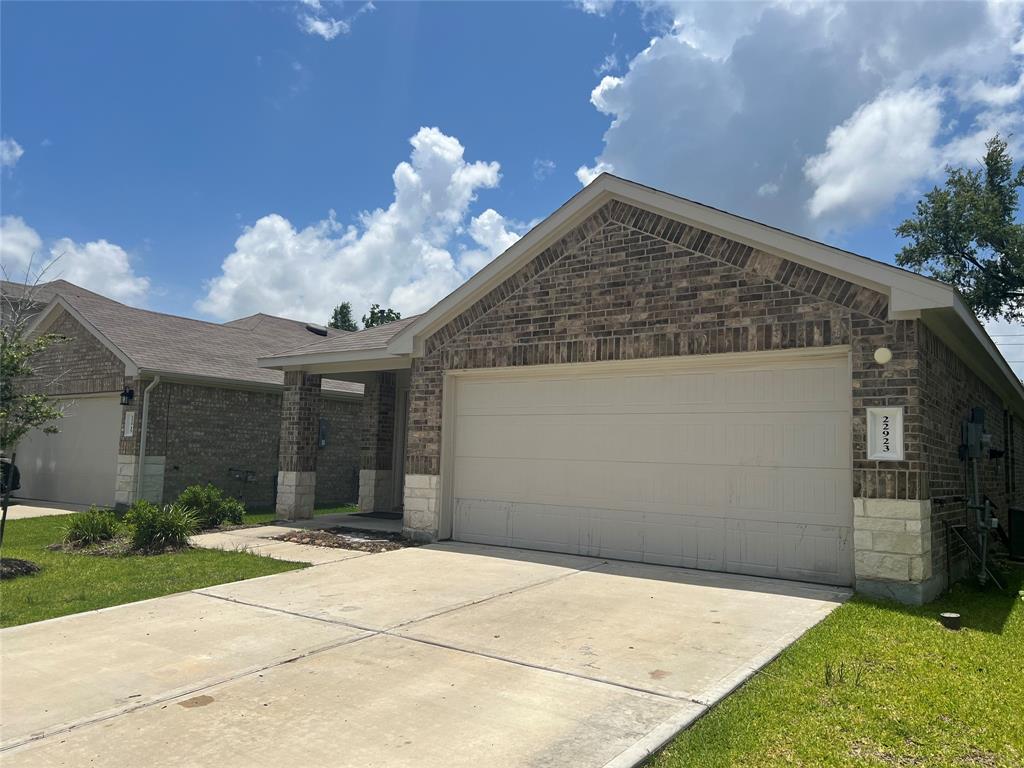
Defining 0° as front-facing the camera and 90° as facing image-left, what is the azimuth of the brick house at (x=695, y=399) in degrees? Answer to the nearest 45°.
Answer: approximately 45°

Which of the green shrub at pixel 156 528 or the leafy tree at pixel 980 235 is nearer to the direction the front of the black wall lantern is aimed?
the green shrub

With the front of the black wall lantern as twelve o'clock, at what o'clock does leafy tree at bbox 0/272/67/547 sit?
The leafy tree is roughly at 11 o'clock from the black wall lantern.

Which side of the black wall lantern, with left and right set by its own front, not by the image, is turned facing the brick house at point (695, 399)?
left

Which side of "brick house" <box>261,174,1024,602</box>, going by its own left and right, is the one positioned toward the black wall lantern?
right

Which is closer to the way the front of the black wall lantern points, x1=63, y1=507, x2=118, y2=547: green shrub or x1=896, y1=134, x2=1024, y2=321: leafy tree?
the green shrub

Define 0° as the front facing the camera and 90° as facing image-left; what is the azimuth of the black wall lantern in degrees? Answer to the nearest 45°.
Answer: approximately 45°

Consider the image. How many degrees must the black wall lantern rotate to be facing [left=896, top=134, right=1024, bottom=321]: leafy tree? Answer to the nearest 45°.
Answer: approximately 135° to its left
